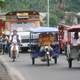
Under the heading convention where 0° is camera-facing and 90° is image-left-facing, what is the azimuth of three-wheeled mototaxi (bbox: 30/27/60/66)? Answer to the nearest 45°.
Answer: approximately 0°

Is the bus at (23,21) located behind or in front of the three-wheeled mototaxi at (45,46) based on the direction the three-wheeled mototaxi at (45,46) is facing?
behind

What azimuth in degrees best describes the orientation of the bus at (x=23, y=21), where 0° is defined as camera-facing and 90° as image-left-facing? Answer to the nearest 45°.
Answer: approximately 0°

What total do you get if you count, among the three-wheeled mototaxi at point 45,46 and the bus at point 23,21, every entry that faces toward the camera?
2

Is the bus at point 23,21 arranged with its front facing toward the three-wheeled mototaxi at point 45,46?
yes
